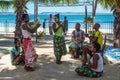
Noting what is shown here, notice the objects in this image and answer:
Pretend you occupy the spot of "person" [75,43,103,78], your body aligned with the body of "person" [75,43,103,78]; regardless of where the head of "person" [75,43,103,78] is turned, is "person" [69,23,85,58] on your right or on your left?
on your right

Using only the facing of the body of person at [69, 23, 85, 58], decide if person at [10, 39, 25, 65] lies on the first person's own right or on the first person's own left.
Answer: on the first person's own right

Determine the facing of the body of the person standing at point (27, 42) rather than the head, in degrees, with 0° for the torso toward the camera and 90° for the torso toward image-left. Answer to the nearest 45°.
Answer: approximately 270°

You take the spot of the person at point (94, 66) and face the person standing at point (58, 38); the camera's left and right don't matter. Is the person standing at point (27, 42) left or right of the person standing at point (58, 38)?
left

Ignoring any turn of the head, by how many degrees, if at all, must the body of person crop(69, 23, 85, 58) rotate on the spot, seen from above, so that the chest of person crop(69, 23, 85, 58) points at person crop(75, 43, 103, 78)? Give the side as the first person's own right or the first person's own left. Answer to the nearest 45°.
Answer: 0° — they already face them

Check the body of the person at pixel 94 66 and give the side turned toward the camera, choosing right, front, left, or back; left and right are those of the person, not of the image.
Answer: left

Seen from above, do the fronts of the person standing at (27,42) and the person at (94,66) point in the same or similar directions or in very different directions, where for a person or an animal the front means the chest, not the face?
very different directions

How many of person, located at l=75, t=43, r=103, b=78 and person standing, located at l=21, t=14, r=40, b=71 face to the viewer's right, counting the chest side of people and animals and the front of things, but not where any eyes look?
1
